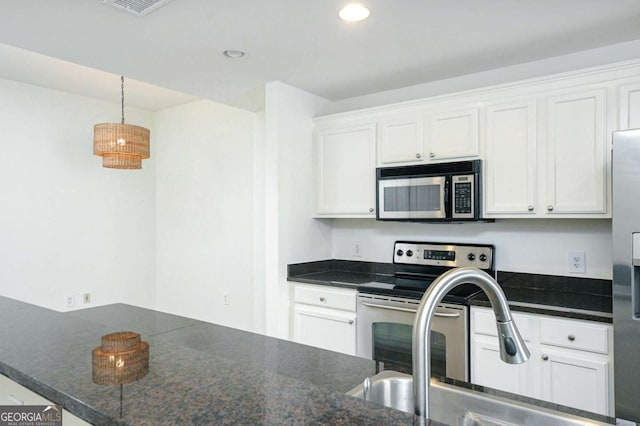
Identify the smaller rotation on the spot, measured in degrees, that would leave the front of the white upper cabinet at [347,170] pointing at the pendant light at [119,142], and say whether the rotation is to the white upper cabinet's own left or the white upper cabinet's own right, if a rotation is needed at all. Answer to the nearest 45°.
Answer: approximately 45° to the white upper cabinet's own right

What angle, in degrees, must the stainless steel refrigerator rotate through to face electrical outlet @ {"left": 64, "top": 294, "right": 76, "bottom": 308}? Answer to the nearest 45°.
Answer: approximately 90° to its right

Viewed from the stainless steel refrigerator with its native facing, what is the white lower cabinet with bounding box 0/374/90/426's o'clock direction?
The white lower cabinet is roughly at 1 o'clock from the stainless steel refrigerator.

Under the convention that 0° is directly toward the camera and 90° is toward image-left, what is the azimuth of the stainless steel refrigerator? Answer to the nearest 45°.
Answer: approximately 0°

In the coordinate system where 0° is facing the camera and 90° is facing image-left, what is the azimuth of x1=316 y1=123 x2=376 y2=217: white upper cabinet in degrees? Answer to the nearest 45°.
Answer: approximately 45°

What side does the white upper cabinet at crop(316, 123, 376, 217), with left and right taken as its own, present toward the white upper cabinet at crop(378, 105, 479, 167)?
left
